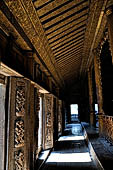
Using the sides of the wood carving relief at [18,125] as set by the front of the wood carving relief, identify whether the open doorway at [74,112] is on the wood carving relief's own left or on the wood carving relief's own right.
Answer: on the wood carving relief's own left

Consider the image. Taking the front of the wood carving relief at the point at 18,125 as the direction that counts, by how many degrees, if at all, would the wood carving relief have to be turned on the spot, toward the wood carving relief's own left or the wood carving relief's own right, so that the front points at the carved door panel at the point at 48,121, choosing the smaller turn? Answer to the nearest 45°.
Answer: approximately 135° to the wood carving relief's own left

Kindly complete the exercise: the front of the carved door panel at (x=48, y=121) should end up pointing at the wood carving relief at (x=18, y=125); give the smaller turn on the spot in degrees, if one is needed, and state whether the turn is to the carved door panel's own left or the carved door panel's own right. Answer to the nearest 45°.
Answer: approximately 45° to the carved door panel's own right

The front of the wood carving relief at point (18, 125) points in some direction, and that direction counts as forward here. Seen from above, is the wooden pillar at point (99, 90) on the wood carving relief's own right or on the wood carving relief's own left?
on the wood carving relief's own left

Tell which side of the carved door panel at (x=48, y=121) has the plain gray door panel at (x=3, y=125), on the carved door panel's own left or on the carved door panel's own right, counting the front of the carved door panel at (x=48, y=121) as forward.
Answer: on the carved door panel's own right

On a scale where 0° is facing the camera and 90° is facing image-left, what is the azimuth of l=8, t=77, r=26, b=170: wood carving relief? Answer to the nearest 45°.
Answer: approximately 315°
